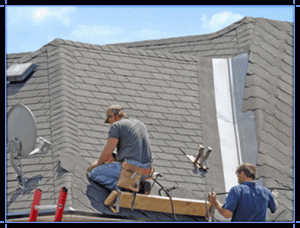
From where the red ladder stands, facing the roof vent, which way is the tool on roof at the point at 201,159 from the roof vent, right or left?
right

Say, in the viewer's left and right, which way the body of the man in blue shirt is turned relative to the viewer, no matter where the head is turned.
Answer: facing away from the viewer and to the left of the viewer

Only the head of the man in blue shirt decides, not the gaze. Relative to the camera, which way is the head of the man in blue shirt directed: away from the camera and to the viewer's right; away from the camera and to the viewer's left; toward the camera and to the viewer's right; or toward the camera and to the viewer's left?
away from the camera and to the viewer's left

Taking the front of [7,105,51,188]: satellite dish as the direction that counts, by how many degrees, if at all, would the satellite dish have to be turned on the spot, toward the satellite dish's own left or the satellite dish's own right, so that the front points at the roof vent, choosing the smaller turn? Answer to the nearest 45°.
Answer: approximately 45° to the satellite dish's own left

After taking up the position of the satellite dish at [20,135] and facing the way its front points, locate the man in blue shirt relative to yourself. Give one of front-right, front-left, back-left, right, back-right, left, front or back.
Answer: right

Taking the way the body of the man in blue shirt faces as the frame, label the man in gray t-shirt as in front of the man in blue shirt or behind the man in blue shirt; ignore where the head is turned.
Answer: in front

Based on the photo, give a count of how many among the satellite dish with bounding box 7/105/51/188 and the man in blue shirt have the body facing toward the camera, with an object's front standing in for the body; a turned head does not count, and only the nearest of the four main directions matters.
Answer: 0
